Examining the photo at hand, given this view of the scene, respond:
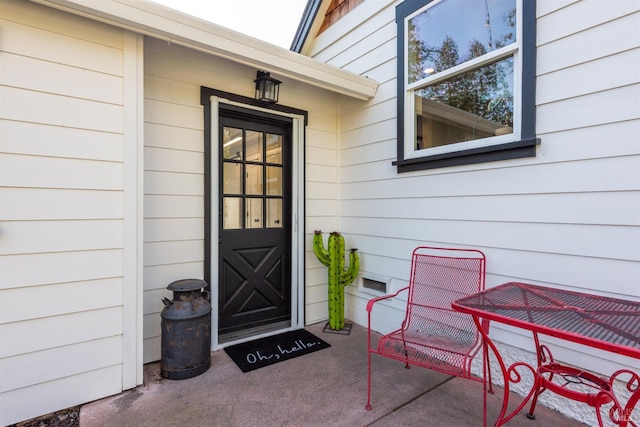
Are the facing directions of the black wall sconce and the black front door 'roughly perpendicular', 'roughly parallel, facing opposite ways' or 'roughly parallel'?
roughly parallel

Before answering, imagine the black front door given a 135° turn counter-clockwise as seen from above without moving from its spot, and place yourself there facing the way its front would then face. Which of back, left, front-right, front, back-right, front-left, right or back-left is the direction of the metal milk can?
back-left

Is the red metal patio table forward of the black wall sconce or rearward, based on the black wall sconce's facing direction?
forward

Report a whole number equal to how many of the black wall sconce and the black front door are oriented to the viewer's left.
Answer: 0

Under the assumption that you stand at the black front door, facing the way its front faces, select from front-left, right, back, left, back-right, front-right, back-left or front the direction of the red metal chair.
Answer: front

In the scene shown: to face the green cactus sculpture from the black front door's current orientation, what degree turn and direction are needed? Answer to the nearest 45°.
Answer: approximately 45° to its left

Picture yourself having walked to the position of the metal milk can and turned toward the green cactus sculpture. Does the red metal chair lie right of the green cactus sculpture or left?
right

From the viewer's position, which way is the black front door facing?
facing the viewer and to the right of the viewer
